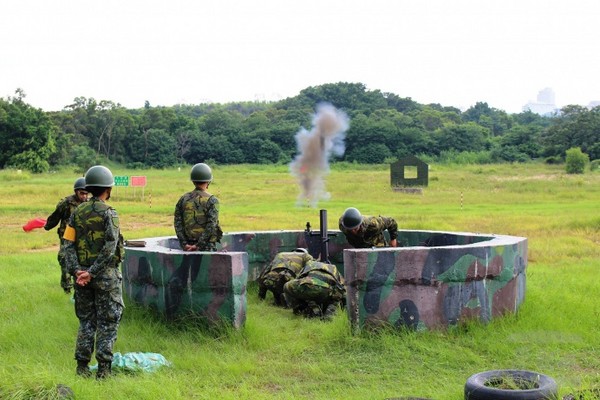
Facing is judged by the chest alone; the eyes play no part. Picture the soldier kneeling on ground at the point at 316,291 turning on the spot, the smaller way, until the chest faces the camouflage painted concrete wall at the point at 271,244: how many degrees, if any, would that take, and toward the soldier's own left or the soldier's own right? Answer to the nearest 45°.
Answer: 0° — they already face it

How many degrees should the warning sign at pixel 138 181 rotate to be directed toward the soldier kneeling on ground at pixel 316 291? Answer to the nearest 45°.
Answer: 0° — it already faces them

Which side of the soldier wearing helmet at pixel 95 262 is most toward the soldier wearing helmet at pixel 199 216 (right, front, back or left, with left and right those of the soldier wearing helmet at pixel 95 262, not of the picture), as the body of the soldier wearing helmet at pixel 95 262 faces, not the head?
front

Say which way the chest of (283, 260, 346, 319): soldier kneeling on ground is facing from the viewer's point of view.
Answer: away from the camera

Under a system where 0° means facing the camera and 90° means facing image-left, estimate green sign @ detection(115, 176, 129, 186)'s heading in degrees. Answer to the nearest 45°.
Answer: approximately 0°

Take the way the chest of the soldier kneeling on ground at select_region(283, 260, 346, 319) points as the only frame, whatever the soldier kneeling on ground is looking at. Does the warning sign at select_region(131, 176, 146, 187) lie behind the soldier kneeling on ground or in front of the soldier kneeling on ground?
in front

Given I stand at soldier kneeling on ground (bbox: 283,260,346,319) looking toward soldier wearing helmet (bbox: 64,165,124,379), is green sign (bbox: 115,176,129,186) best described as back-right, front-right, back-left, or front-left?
back-right

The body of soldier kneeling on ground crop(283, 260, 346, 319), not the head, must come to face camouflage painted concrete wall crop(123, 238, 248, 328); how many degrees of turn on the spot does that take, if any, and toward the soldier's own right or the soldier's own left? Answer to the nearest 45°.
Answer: approximately 135° to the soldier's own left

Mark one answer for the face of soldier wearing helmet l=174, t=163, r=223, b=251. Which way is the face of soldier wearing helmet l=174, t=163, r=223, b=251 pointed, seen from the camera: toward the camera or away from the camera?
away from the camera

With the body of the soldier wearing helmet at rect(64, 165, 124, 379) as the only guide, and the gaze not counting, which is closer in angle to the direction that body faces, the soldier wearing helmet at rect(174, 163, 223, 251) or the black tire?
the soldier wearing helmet

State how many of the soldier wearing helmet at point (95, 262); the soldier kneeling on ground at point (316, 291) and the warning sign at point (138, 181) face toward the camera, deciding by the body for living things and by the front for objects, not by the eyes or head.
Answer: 1

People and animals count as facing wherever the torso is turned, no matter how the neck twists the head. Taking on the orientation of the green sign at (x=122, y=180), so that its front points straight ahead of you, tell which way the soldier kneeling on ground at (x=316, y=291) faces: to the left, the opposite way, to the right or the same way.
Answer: the opposite way

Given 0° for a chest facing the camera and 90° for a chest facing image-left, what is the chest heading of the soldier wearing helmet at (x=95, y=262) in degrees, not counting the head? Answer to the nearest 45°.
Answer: approximately 225°

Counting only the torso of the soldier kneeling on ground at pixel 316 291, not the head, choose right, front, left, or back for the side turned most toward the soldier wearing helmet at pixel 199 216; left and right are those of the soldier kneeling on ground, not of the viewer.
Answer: left

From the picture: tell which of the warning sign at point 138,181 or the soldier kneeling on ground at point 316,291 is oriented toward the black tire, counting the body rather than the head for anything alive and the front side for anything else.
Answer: the warning sign
